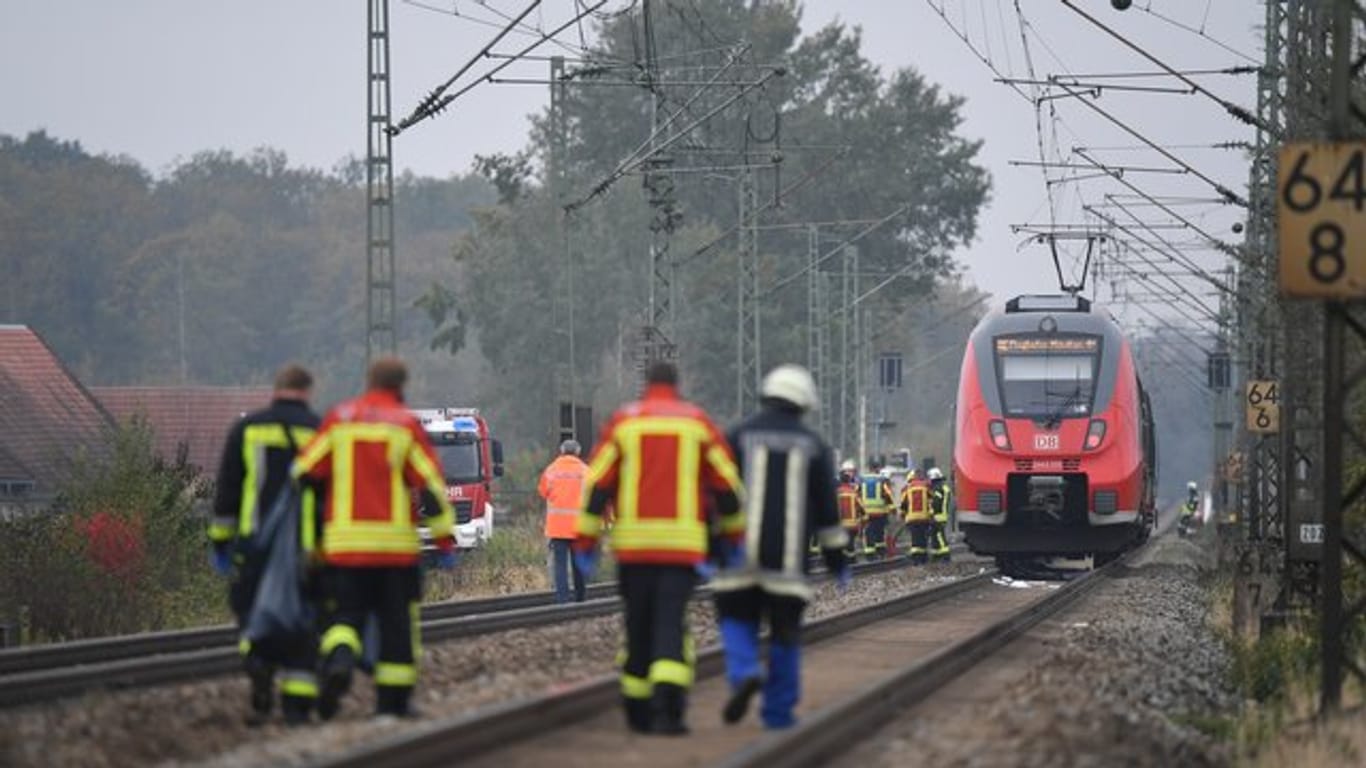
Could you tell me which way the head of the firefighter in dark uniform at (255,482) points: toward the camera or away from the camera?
away from the camera

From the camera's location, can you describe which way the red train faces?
facing the viewer

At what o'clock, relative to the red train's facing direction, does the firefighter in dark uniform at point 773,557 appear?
The firefighter in dark uniform is roughly at 12 o'clock from the red train.

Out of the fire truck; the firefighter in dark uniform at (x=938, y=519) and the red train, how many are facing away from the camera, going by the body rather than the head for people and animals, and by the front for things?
0

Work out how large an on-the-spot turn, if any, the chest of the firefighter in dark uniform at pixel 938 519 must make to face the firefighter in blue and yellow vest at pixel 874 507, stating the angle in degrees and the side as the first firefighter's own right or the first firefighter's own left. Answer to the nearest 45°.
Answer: approximately 45° to the first firefighter's own right

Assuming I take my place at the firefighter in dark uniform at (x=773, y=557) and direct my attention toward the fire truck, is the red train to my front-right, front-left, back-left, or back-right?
front-right

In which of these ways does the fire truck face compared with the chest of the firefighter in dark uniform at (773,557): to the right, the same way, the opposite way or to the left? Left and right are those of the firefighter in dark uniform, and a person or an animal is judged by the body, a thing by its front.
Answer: the opposite way

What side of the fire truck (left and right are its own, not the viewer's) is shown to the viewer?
front

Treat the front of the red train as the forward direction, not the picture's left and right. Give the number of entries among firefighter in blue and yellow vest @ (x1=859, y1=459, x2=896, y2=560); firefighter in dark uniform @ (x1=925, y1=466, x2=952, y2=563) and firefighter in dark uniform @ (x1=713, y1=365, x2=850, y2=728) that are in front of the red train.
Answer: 1

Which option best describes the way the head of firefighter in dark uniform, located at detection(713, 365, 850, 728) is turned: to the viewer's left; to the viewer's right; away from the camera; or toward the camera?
away from the camera
